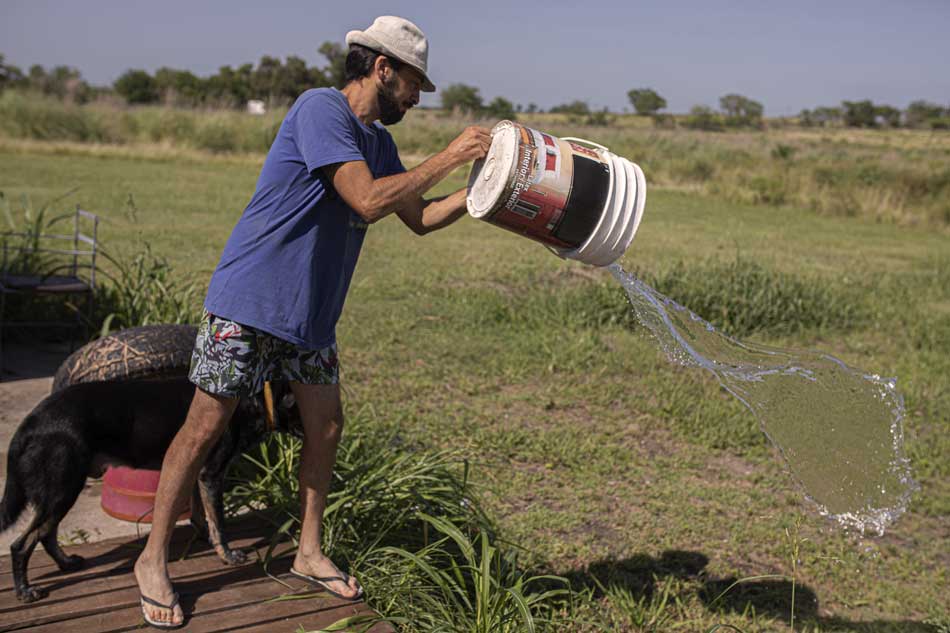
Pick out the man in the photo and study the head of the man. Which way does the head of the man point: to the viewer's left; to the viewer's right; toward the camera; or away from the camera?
to the viewer's right

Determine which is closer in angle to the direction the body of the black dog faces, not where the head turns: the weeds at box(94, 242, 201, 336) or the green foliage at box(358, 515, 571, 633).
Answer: the green foliage

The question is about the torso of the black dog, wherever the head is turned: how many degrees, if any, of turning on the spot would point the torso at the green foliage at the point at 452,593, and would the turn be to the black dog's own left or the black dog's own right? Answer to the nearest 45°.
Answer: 0° — it already faces it

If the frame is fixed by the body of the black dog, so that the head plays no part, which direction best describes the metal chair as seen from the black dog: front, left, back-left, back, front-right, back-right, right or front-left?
left

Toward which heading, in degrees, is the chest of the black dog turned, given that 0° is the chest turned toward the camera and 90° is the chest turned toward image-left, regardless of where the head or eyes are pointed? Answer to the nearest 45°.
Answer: approximately 270°

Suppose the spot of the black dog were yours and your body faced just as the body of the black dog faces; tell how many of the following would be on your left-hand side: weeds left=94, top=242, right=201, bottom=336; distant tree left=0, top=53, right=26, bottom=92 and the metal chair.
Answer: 3

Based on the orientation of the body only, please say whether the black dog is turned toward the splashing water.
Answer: yes

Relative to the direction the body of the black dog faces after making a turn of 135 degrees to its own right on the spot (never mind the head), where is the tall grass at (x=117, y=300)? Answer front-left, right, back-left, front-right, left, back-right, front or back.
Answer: back-right

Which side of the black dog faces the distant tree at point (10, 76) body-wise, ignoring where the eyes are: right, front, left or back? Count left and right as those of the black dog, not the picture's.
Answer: left

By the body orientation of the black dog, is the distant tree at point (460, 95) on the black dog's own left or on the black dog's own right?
on the black dog's own left
